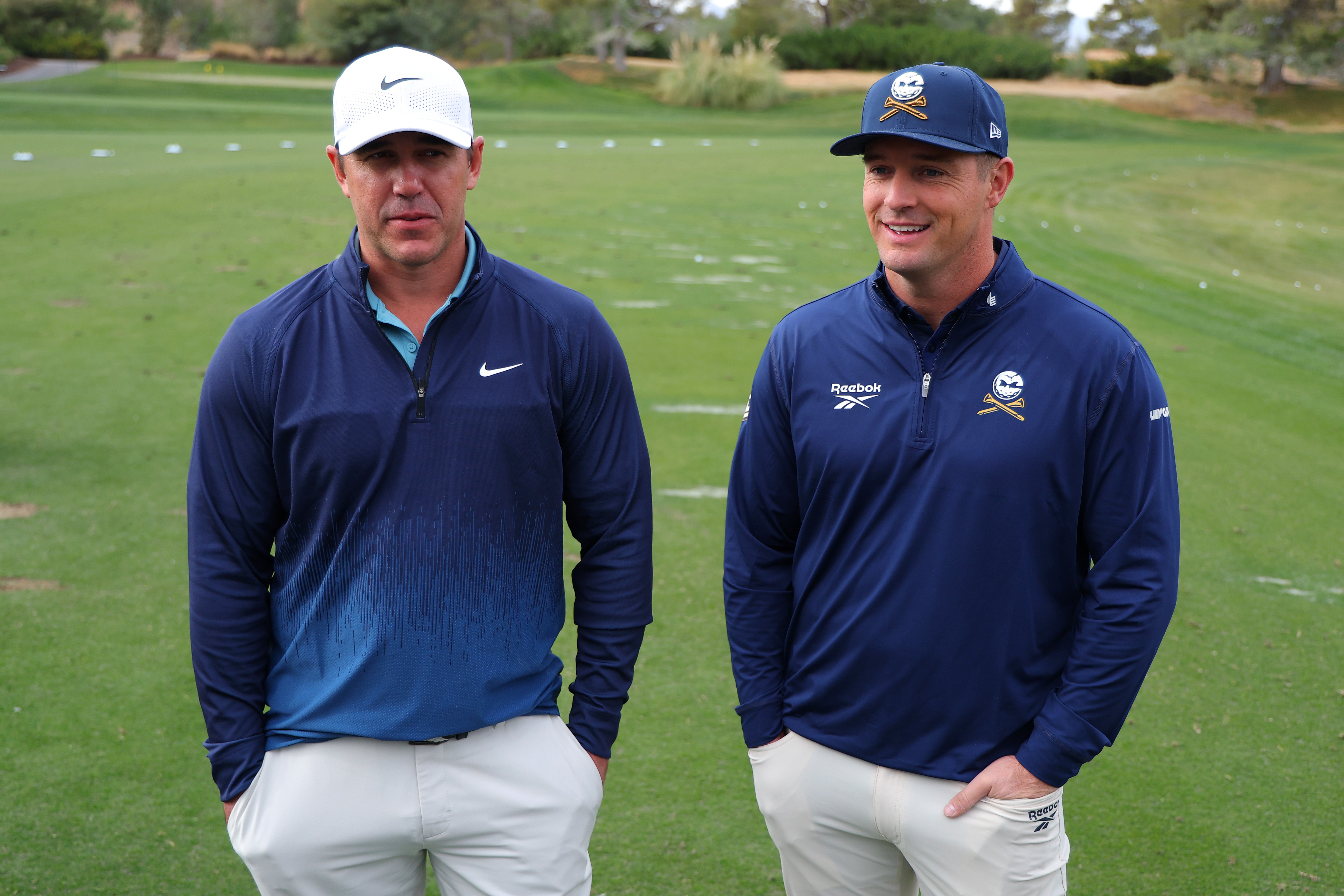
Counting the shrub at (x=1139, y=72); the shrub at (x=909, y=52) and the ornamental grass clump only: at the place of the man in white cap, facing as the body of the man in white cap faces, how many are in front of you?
0

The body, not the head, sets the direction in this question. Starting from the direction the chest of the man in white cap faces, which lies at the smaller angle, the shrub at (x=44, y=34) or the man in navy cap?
the man in navy cap

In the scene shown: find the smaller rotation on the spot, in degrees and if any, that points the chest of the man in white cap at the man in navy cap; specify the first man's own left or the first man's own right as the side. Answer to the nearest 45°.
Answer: approximately 90° to the first man's own left

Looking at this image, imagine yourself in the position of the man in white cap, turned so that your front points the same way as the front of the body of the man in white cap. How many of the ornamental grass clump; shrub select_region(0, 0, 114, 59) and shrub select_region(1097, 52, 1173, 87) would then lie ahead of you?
0

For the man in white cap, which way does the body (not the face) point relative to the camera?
toward the camera

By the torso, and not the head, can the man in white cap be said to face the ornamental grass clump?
no

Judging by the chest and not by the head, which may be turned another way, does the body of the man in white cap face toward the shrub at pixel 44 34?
no

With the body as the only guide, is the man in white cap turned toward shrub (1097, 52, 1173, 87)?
no

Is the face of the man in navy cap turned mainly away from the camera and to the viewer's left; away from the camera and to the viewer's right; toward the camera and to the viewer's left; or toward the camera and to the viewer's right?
toward the camera and to the viewer's left

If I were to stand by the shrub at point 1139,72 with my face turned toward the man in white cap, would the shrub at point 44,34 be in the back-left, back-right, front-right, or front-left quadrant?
front-right

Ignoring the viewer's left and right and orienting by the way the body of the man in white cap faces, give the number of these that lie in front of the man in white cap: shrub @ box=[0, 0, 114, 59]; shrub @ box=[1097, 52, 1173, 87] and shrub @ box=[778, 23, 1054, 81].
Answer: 0

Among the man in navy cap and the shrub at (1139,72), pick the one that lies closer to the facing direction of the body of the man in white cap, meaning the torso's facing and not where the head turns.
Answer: the man in navy cap
